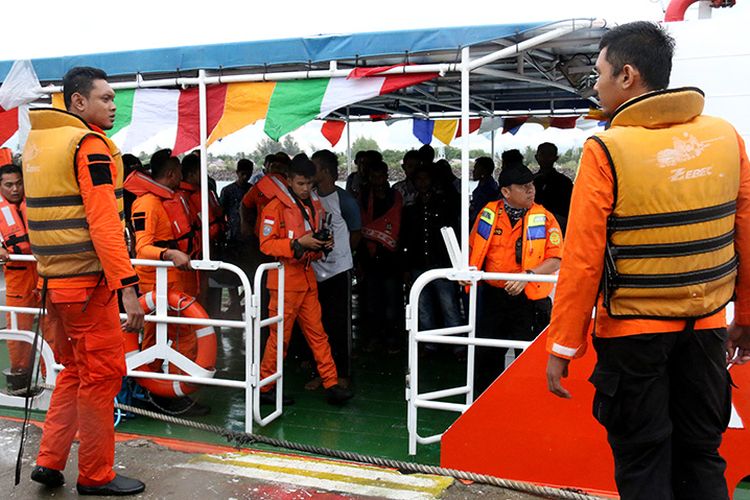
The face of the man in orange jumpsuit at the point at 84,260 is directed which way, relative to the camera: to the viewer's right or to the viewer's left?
to the viewer's right

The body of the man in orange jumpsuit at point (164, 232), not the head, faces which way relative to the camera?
to the viewer's right

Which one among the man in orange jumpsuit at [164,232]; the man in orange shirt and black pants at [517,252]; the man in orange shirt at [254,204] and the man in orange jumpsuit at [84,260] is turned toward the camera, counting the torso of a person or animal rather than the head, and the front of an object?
the man in orange shirt and black pants at [517,252]

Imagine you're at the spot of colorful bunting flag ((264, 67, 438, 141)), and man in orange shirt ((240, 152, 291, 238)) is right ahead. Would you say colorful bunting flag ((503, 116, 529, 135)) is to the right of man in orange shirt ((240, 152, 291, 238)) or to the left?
right

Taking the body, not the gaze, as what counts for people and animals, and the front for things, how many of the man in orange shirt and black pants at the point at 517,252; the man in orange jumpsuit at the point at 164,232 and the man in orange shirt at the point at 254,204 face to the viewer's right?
2

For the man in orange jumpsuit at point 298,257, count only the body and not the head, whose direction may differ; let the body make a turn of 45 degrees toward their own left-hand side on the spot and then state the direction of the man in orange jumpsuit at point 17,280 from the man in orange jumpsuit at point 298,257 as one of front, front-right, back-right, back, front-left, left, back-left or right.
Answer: back

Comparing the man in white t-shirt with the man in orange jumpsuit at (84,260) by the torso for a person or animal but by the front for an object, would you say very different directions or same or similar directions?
very different directions

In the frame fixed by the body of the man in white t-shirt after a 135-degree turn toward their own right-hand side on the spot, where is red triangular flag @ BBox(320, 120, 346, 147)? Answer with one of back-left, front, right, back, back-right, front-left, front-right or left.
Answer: front

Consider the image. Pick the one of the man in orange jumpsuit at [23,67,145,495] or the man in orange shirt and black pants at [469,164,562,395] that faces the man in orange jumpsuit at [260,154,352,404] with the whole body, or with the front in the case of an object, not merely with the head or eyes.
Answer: the man in orange jumpsuit at [23,67,145,495]

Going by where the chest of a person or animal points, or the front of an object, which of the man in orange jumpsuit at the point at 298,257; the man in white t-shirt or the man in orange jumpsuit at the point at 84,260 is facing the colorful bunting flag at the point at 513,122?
the man in orange jumpsuit at the point at 84,260

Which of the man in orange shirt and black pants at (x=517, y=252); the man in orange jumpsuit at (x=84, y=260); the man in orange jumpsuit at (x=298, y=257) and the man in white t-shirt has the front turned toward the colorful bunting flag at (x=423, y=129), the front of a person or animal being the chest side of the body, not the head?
the man in orange jumpsuit at (x=84, y=260)

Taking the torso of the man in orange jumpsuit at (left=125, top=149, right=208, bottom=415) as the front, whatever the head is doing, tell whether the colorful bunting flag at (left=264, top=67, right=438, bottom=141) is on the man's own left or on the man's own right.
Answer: on the man's own right
